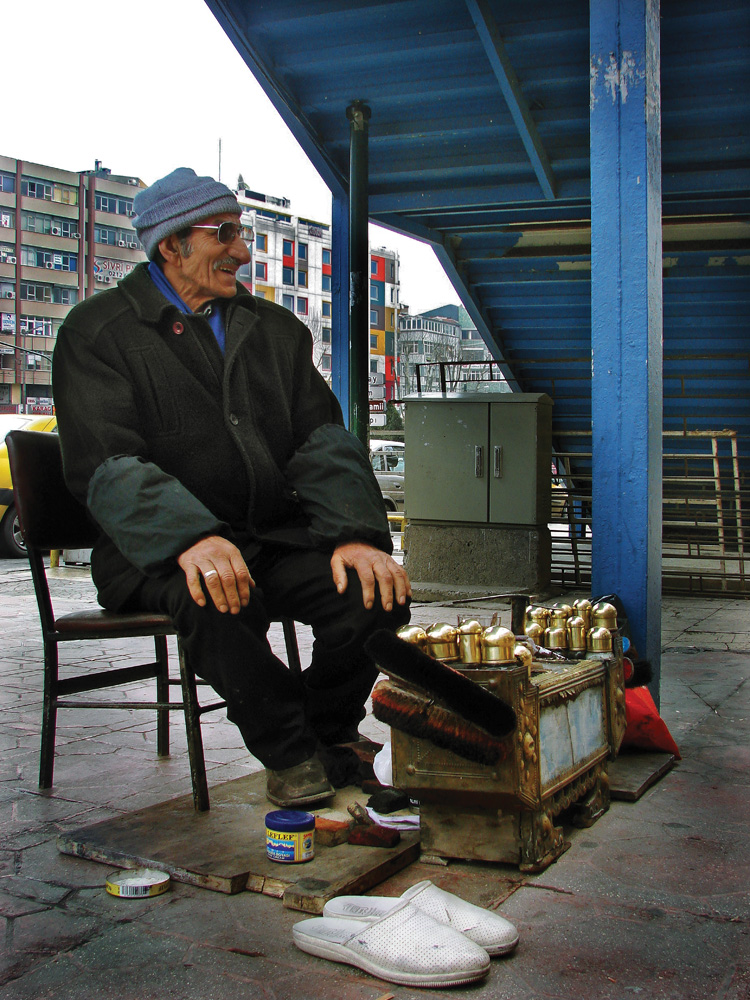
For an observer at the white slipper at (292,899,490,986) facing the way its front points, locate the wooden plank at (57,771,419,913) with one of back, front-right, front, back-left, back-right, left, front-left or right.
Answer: back

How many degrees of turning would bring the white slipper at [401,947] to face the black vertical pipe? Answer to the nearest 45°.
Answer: approximately 135° to its left

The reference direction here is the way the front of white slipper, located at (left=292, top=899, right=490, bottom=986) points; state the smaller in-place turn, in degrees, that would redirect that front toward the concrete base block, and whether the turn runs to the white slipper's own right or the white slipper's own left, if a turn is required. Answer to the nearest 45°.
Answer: approximately 135° to the white slipper's own left

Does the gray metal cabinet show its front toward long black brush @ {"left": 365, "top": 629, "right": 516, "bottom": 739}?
yes

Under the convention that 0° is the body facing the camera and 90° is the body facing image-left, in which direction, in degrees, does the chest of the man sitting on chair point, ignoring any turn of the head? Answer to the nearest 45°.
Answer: approximately 315°
